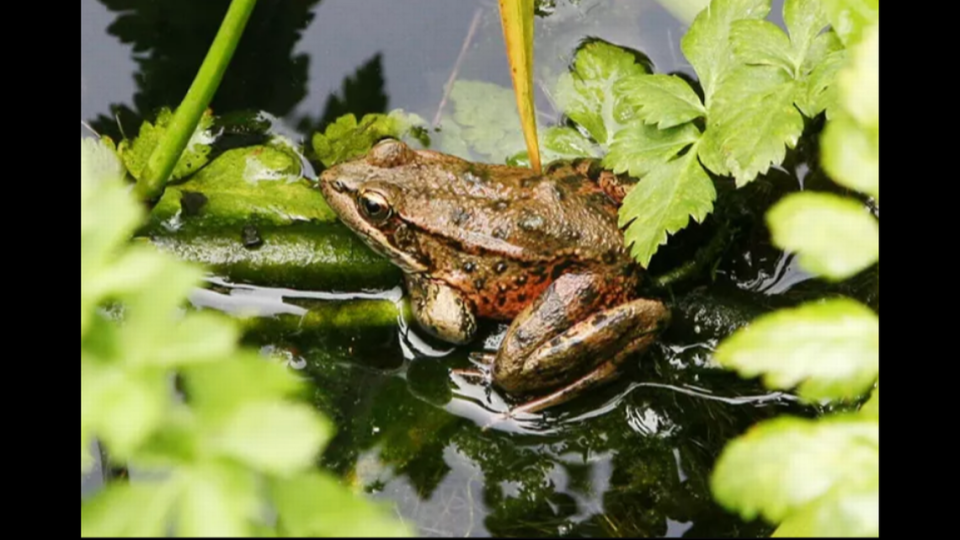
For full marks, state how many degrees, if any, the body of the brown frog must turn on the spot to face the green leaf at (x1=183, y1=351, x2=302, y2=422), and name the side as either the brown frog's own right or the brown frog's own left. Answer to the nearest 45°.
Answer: approximately 90° to the brown frog's own left

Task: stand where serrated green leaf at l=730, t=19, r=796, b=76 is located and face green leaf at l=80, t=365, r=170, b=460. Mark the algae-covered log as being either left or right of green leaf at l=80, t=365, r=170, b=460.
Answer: right

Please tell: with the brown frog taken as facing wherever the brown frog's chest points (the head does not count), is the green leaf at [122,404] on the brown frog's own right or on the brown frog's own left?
on the brown frog's own left

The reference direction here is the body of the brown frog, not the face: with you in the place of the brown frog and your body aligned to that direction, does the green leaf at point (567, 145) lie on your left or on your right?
on your right

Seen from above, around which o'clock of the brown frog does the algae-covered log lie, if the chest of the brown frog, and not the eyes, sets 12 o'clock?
The algae-covered log is roughly at 12 o'clock from the brown frog.

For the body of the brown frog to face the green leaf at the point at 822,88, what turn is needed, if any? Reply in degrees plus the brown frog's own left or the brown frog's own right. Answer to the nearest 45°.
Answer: approximately 180°

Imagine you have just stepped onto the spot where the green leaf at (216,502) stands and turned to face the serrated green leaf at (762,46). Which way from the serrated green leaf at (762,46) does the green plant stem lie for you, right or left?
left

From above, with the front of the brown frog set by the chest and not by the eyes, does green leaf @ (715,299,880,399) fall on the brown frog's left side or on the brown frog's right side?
on the brown frog's left side

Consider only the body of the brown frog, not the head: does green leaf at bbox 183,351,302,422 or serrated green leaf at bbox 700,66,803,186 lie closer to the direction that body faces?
the green leaf

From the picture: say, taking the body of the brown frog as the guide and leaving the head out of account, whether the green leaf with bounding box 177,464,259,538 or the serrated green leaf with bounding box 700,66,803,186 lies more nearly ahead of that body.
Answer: the green leaf

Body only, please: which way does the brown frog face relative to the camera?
to the viewer's left

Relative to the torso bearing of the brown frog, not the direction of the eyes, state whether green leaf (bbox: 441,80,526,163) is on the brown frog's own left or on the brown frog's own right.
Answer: on the brown frog's own right
